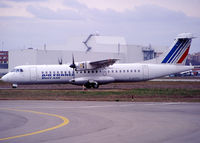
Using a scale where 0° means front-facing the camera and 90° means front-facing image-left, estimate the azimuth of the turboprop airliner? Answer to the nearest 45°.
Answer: approximately 90°
